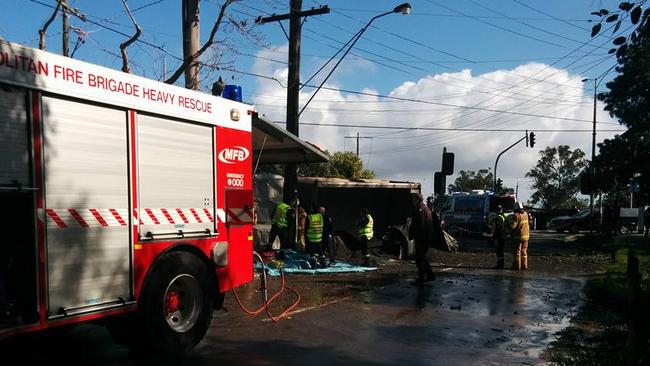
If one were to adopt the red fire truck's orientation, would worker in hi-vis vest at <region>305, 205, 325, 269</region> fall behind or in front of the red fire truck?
behind

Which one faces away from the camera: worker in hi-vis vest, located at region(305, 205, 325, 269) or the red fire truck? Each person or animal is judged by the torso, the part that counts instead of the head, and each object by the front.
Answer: the worker in hi-vis vest

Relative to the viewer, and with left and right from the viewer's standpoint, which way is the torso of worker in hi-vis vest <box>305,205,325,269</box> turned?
facing away from the viewer

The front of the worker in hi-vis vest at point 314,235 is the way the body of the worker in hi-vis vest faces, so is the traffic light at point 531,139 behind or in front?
in front

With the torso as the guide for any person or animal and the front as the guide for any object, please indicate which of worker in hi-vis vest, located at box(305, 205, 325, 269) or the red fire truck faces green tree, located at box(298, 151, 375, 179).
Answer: the worker in hi-vis vest

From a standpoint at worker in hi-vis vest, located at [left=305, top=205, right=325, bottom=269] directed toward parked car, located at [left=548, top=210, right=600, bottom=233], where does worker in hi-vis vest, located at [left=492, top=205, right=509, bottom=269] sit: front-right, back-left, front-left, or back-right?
front-right

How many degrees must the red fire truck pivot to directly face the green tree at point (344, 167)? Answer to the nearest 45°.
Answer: approximately 180°

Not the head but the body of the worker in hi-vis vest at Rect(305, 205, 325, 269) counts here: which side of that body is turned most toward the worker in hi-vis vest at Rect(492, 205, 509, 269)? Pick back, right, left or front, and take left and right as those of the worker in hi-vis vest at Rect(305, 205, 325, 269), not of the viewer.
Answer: right
